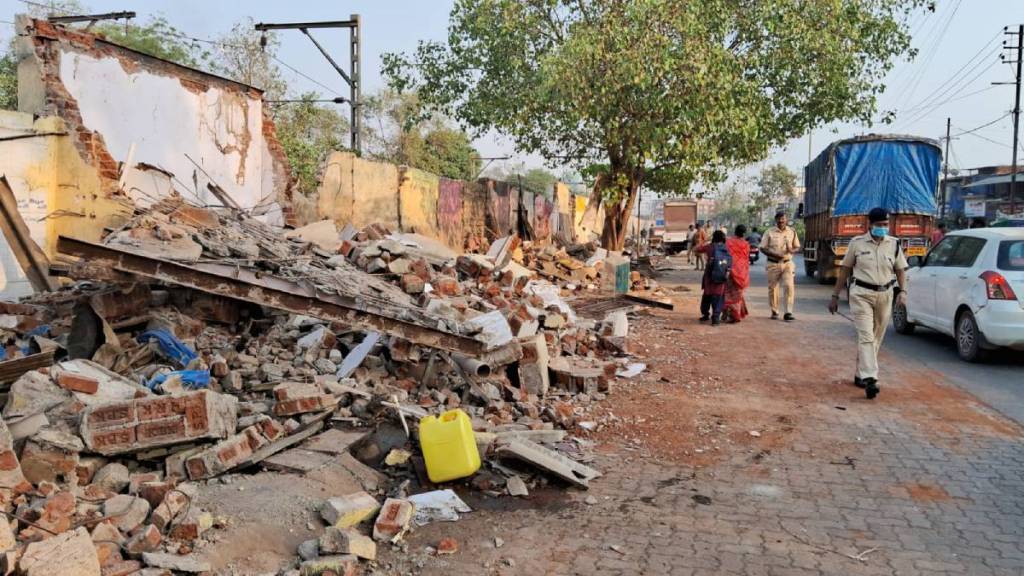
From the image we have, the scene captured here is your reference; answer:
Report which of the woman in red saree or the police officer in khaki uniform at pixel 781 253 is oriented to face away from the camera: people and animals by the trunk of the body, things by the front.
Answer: the woman in red saree

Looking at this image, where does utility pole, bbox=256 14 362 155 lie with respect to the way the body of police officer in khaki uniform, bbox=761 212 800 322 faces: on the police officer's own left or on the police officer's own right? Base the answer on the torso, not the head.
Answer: on the police officer's own right

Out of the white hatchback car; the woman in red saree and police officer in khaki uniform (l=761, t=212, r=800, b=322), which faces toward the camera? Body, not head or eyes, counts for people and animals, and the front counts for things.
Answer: the police officer in khaki uniform

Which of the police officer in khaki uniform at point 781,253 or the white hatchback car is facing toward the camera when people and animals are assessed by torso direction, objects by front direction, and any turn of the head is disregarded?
the police officer in khaki uniform

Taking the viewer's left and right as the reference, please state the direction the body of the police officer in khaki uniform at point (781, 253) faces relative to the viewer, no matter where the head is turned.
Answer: facing the viewer

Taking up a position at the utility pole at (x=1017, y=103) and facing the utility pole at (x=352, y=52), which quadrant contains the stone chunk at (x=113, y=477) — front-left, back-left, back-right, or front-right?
front-left

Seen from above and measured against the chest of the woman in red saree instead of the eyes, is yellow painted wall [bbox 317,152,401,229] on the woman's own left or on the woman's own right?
on the woman's own left

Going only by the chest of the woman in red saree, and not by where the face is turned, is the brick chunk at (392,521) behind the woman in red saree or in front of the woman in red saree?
behind

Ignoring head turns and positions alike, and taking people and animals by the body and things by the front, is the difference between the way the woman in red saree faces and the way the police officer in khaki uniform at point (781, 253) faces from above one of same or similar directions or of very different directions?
very different directions

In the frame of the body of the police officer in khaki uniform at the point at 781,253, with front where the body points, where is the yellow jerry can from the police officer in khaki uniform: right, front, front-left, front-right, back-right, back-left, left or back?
front

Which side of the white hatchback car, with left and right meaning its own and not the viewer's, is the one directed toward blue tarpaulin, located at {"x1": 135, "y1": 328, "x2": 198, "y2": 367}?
left

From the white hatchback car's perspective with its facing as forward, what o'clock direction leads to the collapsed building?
The collapsed building is roughly at 9 o'clock from the white hatchback car.

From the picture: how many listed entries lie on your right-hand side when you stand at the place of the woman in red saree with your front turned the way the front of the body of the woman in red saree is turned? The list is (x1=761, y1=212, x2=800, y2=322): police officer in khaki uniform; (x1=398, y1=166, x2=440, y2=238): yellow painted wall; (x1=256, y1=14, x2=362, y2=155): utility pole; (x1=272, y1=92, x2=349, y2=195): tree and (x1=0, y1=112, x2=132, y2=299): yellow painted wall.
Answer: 1

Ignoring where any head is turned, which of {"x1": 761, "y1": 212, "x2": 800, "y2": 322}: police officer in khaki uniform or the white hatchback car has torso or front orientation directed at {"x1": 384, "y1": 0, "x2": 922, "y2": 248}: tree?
the white hatchback car

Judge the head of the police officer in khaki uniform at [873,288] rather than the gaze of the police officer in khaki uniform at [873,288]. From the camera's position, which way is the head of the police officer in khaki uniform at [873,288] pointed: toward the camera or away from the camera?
toward the camera

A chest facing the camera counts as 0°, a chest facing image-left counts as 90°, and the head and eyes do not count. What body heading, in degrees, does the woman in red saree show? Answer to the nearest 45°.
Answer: approximately 180°

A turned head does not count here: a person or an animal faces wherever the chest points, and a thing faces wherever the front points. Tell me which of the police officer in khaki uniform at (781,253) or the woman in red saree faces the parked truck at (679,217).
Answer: the woman in red saree

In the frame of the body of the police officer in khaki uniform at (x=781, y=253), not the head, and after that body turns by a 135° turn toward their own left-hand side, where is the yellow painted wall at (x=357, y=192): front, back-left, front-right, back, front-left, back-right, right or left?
back-left

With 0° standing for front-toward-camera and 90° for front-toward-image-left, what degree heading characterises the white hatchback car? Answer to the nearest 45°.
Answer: approximately 135°

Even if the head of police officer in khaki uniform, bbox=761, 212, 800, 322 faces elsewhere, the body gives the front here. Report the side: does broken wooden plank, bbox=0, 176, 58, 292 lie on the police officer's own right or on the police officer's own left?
on the police officer's own right
